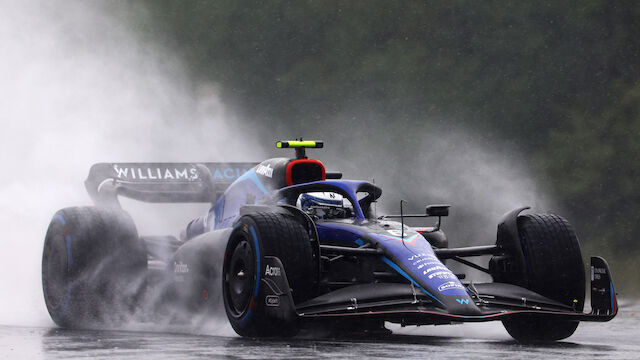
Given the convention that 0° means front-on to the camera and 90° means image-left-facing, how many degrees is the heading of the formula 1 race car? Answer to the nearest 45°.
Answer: approximately 315°
